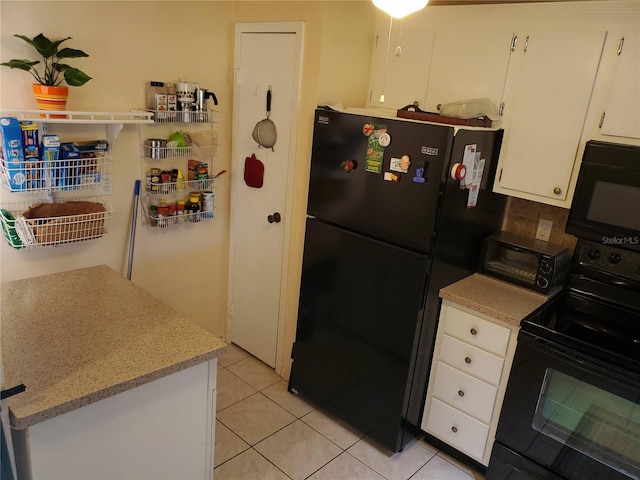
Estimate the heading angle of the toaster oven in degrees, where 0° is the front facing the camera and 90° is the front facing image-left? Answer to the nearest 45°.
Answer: approximately 45°

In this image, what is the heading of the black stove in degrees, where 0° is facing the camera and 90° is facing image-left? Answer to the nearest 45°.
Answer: approximately 45°

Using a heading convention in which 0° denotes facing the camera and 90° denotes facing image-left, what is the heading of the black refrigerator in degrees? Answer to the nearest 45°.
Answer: approximately 45°

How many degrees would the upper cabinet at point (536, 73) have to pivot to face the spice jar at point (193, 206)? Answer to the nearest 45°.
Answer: approximately 45° to its right

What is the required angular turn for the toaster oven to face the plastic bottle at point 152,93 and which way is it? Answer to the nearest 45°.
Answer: approximately 45° to its right

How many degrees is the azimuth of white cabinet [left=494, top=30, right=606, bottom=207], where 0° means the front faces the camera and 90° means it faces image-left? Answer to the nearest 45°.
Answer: approximately 45°

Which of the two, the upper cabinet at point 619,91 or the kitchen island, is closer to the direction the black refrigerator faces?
the kitchen island

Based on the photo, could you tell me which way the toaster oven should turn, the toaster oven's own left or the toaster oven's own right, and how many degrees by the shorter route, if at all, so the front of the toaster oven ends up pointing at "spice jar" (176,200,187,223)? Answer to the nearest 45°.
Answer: approximately 45° to the toaster oven's own right

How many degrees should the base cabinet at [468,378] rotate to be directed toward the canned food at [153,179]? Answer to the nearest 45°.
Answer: approximately 45° to its right
